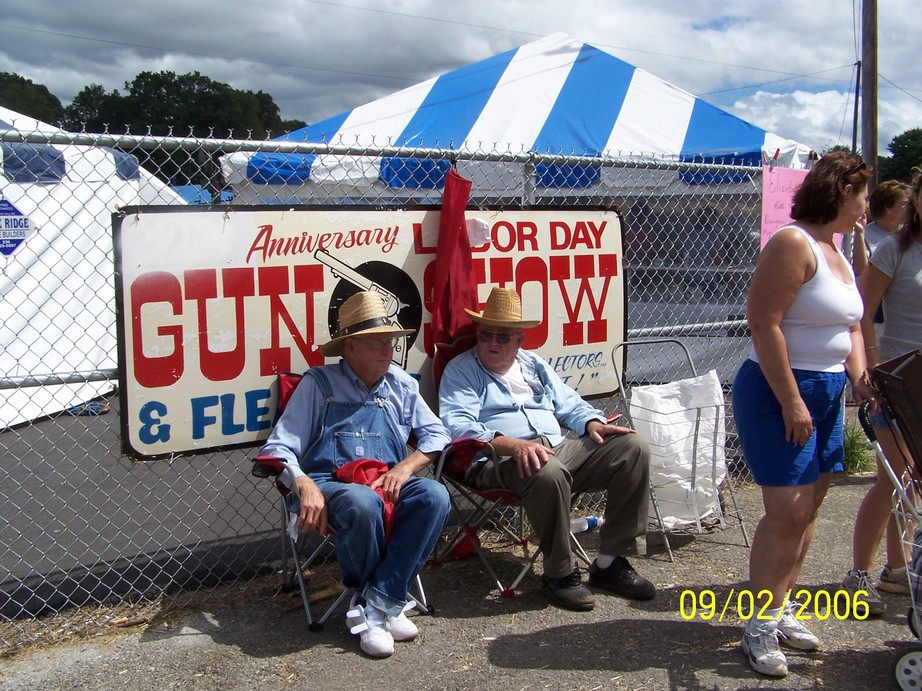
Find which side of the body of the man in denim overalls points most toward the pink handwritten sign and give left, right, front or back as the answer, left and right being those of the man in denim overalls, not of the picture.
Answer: left

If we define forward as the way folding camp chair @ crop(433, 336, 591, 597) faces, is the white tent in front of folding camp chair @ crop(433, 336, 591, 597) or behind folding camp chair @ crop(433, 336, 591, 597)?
behind

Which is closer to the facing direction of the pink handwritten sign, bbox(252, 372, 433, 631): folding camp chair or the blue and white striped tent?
the folding camp chair

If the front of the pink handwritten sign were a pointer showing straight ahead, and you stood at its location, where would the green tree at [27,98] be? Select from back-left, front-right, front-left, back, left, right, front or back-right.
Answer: back-right

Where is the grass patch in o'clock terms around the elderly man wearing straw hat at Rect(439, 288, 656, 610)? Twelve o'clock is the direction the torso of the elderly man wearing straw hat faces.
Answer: The grass patch is roughly at 9 o'clock from the elderly man wearing straw hat.

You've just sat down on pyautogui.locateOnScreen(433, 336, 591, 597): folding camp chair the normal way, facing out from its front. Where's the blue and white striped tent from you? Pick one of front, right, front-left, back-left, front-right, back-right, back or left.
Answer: back-left

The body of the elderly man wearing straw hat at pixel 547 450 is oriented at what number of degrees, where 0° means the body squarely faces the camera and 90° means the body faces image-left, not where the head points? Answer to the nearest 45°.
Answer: approximately 315°

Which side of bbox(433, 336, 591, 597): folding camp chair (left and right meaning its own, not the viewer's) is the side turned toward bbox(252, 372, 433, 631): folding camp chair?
right

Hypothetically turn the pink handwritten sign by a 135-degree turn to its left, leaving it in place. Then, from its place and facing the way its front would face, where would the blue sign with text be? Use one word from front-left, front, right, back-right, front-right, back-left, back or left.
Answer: back-left

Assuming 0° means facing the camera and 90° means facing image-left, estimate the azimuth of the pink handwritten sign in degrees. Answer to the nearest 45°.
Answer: approximately 0°
